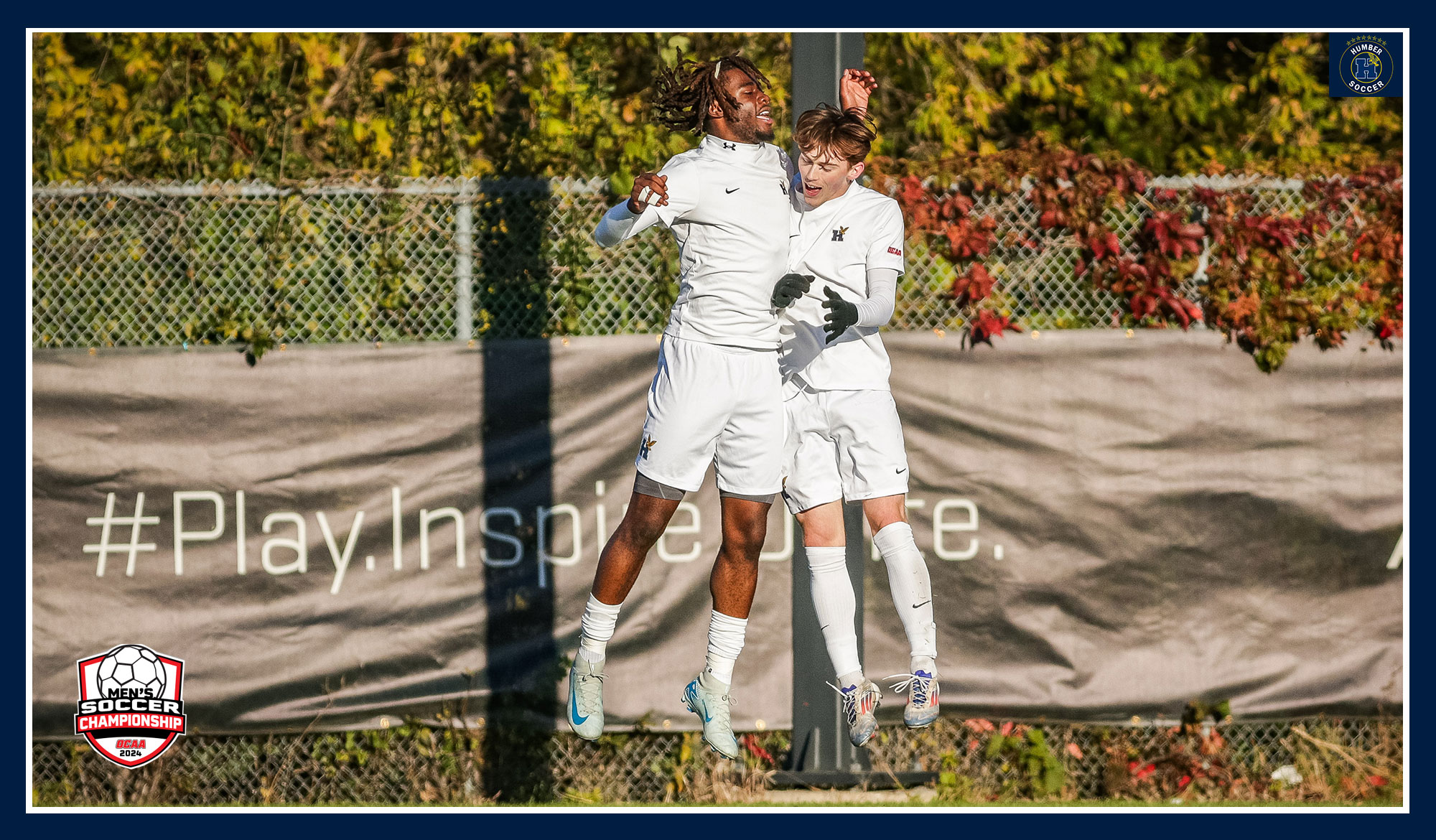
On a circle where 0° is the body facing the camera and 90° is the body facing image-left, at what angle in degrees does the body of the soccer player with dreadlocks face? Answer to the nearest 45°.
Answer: approximately 315°

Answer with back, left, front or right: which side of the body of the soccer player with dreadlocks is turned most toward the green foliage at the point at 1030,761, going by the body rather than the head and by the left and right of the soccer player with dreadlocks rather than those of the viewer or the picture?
left
